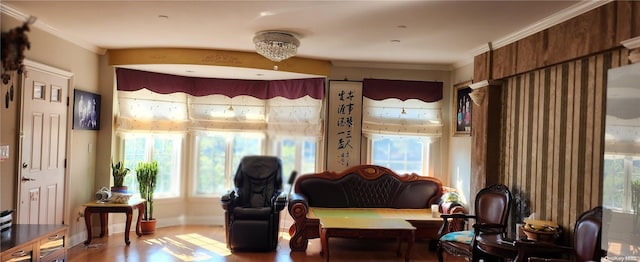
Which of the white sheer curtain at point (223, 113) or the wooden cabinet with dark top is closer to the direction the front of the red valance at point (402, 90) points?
the wooden cabinet with dark top

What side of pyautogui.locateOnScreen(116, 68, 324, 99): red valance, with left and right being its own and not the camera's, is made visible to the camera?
front

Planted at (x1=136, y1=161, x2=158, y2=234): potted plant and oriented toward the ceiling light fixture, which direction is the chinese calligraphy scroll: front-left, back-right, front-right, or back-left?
front-left

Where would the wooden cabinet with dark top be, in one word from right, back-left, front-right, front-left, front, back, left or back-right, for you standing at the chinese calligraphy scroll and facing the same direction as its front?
front-right

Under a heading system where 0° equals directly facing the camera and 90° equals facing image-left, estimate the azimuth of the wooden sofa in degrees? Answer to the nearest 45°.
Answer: approximately 0°

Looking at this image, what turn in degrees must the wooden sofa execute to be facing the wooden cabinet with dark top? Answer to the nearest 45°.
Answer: approximately 45° to its right

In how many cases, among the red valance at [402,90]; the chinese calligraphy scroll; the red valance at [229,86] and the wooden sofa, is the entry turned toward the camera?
4

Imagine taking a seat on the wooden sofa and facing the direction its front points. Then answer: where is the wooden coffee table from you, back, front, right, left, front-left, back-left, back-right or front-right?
front

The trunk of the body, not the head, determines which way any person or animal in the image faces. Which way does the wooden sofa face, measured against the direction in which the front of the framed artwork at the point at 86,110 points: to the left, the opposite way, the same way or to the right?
to the right

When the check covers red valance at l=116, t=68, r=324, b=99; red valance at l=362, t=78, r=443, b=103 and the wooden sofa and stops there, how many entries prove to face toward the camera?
3

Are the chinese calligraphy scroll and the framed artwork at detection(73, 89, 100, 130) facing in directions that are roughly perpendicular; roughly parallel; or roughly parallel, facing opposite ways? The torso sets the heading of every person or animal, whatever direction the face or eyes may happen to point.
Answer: roughly perpendicular

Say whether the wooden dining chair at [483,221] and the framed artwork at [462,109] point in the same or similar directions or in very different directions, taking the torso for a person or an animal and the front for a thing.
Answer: same or similar directions

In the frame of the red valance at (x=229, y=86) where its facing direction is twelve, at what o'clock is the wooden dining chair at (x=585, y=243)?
The wooden dining chair is roughly at 11 o'clock from the red valance.

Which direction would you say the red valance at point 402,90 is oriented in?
toward the camera

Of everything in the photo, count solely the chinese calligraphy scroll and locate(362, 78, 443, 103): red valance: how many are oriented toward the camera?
2

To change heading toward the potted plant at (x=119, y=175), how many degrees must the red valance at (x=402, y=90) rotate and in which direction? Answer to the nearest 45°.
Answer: approximately 90° to its right

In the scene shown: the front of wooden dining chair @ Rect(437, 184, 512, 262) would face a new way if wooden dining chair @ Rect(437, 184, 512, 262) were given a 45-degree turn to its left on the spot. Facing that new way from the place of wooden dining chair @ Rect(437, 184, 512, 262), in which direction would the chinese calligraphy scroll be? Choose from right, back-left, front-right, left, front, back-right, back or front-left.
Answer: back-right

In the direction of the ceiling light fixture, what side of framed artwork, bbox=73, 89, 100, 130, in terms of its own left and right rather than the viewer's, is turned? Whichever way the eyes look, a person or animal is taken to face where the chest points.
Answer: front

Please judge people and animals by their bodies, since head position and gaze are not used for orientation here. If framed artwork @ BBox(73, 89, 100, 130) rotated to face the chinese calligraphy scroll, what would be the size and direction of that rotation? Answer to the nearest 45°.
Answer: approximately 45° to its left

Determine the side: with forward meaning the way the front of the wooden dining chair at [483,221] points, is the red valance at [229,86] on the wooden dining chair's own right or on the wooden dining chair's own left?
on the wooden dining chair's own right

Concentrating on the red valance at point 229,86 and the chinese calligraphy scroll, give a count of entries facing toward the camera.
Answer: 2

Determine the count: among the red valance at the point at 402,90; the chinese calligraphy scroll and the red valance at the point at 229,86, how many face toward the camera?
3

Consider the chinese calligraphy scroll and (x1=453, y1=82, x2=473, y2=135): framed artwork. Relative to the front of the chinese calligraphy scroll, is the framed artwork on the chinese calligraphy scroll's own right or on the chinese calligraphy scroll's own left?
on the chinese calligraphy scroll's own left
